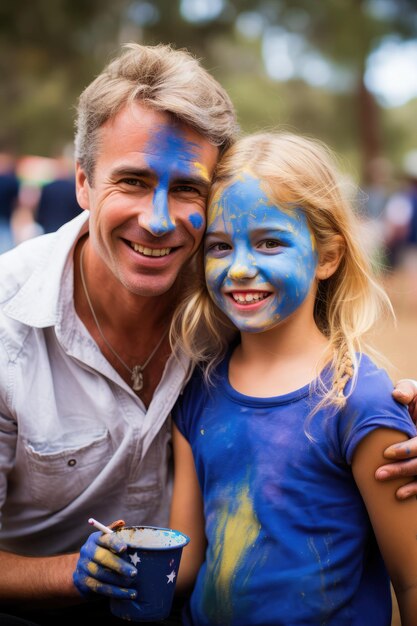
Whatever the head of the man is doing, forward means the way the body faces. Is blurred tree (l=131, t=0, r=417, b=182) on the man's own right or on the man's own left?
on the man's own left

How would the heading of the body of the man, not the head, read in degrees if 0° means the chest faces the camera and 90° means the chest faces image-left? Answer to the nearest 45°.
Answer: approximately 315°

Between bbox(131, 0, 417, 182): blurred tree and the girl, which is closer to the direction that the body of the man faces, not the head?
the girl

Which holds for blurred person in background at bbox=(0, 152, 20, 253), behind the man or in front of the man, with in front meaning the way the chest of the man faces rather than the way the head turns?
behind

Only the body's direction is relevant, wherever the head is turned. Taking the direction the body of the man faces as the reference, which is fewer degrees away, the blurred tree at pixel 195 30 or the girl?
the girl

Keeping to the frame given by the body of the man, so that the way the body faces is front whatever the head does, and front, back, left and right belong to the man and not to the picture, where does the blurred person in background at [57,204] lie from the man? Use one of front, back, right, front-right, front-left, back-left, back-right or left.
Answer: back-left

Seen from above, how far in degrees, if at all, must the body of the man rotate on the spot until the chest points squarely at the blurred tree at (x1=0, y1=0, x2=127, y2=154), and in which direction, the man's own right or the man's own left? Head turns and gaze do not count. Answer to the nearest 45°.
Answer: approximately 135° to the man's own left

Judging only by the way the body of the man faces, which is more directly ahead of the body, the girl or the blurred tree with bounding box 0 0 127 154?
the girl

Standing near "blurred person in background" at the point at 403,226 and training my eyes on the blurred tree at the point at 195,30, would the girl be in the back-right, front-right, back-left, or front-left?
back-left

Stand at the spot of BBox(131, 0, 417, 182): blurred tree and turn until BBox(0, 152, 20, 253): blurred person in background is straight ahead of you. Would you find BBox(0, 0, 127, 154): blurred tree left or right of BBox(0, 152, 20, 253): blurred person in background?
right

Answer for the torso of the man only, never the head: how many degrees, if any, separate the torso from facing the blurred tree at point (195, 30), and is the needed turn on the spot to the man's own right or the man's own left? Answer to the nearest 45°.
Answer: approximately 135° to the man's own left
